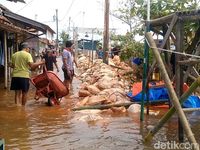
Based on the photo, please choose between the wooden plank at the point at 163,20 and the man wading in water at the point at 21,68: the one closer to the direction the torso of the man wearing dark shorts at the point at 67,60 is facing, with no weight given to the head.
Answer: the wooden plank

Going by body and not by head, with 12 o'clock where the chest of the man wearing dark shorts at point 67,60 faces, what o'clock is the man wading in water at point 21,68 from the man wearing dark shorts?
The man wading in water is roughly at 4 o'clock from the man wearing dark shorts.

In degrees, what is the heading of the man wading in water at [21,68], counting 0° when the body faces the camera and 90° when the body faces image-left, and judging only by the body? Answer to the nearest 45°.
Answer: approximately 225°

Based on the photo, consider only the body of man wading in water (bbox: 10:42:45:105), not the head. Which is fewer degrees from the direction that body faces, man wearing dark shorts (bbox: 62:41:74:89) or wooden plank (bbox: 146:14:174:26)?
the man wearing dark shorts

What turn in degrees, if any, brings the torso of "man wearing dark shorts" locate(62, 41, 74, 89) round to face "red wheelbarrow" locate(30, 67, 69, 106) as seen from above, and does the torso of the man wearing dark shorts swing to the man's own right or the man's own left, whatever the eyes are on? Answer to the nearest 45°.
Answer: approximately 90° to the man's own right

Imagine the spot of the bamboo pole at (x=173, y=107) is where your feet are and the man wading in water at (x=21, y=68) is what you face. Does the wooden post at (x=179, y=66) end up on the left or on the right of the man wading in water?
right

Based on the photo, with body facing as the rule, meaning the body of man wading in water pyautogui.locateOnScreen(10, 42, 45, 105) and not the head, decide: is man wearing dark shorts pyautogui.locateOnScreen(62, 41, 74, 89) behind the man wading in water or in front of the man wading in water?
in front
